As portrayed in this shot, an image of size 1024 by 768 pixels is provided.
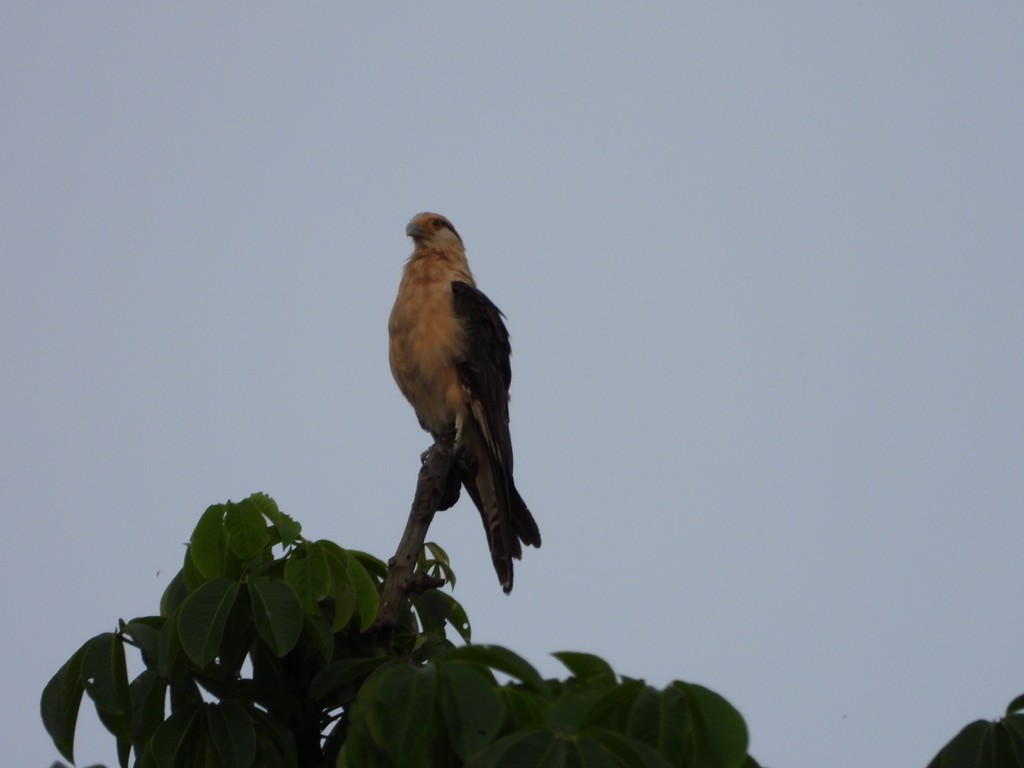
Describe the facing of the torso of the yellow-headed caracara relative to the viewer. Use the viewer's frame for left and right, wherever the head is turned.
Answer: facing the viewer and to the left of the viewer

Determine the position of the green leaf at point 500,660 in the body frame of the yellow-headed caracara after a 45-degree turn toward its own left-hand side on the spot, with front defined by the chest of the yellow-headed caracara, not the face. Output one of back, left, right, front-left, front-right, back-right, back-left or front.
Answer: front

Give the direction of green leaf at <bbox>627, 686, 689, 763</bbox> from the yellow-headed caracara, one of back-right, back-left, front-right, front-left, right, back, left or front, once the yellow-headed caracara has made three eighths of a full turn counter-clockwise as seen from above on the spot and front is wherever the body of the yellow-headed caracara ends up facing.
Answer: front

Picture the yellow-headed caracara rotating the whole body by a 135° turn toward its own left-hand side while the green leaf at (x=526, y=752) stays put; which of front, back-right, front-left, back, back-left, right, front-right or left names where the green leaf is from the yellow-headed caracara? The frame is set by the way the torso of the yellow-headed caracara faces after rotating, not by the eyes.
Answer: right

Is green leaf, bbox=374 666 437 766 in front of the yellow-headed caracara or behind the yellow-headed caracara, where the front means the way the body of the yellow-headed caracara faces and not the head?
in front

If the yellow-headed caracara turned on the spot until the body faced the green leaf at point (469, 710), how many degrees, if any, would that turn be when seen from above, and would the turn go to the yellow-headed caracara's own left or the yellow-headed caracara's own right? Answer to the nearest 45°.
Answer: approximately 45° to the yellow-headed caracara's own left

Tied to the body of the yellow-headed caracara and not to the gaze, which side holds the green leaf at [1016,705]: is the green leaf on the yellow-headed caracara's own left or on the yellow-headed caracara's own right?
on the yellow-headed caracara's own left

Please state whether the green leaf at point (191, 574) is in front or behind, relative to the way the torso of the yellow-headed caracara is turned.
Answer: in front

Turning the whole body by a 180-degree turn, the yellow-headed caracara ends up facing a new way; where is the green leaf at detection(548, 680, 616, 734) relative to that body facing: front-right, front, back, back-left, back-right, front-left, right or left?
back-right
